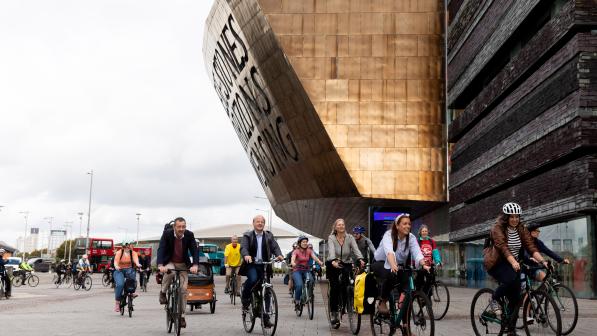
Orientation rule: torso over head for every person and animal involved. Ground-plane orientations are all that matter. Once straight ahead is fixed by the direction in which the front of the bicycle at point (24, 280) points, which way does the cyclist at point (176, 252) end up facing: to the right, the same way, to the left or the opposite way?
to the right

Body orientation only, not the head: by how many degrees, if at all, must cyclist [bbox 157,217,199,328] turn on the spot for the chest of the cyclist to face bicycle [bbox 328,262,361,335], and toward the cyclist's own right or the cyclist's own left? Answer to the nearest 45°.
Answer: approximately 90° to the cyclist's own left

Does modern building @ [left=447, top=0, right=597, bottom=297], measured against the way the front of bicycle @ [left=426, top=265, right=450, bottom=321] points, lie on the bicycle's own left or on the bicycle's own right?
on the bicycle's own left

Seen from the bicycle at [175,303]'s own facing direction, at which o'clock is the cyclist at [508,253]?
The cyclist is roughly at 10 o'clock from the bicycle.

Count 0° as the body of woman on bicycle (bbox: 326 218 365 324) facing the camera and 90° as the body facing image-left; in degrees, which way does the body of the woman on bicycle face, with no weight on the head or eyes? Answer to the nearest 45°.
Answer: approximately 315°

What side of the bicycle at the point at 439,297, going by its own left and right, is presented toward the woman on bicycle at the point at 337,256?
right

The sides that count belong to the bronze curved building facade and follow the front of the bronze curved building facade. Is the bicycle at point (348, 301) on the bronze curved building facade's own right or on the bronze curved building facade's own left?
on the bronze curved building facade's own left

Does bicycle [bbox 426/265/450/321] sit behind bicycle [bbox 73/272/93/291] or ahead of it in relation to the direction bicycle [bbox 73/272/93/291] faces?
ahead
